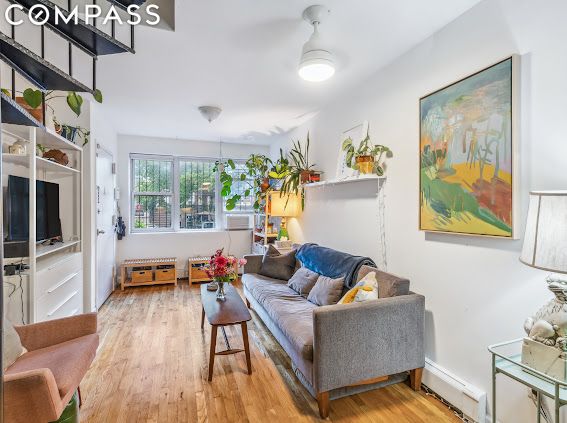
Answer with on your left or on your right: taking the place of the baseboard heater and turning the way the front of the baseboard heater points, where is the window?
on your right

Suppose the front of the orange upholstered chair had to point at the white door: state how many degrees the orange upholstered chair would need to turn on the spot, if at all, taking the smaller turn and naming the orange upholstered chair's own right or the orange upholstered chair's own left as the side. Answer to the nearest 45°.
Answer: approximately 90° to the orange upholstered chair's own left

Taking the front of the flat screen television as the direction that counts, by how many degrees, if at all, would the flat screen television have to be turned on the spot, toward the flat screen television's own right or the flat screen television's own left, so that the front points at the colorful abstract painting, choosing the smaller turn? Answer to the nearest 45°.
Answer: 0° — it already faces it

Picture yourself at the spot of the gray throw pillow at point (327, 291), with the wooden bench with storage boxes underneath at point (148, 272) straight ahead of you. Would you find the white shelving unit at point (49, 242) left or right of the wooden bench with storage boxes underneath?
left

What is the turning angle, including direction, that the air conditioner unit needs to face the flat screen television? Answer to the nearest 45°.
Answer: approximately 45° to its right

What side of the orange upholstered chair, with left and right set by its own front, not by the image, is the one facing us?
right

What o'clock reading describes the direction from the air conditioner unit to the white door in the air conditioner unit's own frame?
The white door is roughly at 2 o'clock from the air conditioner unit.

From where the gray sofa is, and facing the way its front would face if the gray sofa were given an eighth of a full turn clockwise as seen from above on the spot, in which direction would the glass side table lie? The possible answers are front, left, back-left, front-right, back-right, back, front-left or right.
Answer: back-left

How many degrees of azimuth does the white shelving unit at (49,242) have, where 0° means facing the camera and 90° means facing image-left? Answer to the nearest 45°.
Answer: approximately 315°
